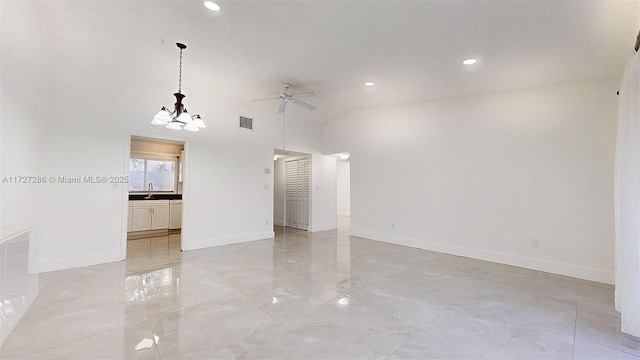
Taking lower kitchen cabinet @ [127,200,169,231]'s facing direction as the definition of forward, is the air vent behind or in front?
in front

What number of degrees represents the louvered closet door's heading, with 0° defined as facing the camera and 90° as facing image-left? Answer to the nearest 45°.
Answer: approximately 45°

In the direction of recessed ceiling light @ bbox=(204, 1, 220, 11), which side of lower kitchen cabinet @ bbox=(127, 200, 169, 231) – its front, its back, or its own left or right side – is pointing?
front

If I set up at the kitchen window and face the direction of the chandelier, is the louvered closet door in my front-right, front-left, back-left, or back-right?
front-left

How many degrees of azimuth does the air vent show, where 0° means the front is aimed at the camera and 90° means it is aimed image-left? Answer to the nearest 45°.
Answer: approximately 315°

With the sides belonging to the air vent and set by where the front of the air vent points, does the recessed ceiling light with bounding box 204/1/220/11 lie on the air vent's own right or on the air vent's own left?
on the air vent's own right

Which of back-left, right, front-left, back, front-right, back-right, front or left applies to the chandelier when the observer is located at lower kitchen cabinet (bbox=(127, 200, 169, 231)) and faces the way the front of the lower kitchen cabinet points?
front

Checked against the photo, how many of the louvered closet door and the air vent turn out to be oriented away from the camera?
0

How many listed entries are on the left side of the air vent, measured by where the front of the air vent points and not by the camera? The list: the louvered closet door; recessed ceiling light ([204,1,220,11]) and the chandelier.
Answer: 1

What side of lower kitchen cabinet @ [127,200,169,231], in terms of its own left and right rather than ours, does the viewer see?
front

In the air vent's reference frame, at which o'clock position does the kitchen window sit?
The kitchen window is roughly at 6 o'clock from the air vent.

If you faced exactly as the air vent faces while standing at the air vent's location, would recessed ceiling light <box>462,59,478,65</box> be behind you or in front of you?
in front

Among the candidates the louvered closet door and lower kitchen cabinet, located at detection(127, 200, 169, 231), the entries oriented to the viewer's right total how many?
0

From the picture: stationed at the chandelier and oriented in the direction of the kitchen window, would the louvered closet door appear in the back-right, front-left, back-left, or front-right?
front-right
